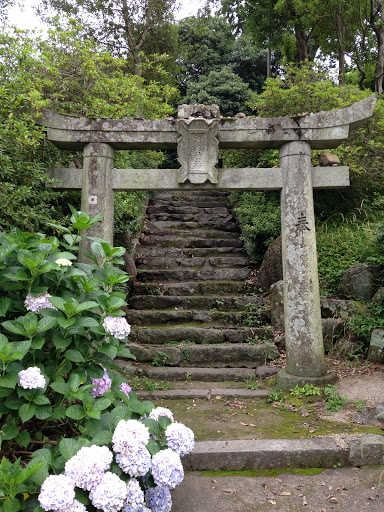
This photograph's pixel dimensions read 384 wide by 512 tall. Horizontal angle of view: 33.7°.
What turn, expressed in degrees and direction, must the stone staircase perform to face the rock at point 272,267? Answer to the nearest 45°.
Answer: approximately 90° to its left

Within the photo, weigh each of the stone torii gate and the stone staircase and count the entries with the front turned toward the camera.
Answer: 2

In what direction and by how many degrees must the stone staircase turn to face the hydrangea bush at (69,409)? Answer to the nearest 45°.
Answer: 0° — it already faces it

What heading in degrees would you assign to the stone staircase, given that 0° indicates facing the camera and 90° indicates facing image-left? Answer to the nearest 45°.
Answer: approximately 0°

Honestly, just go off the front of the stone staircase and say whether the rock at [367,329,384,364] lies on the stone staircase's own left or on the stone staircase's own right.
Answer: on the stone staircase's own left

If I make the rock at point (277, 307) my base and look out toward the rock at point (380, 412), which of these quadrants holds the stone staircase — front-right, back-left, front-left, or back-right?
back-right

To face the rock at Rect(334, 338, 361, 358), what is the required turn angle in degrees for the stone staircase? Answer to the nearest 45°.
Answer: approximately 45° to its left

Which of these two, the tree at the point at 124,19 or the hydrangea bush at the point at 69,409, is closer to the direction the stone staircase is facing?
the hydrangea bush
